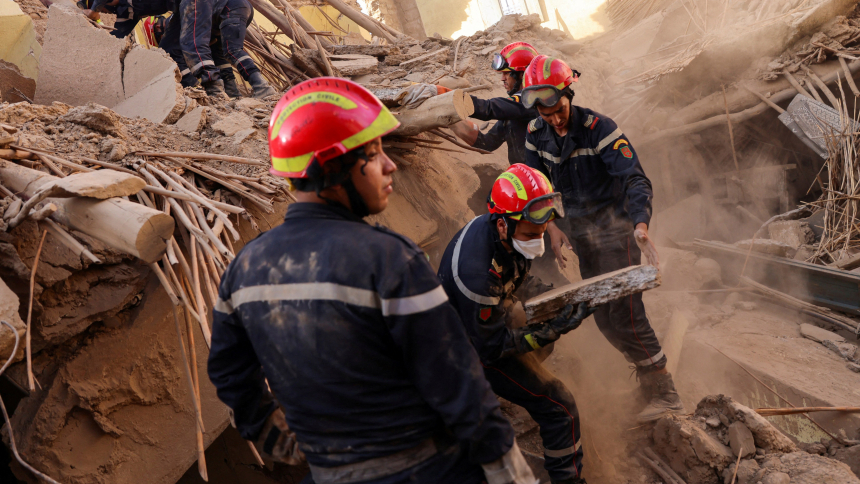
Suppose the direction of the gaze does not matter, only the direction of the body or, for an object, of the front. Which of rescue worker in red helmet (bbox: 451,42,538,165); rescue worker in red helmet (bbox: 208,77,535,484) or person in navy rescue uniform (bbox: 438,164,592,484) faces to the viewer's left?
rescue worker in red helmet (bbox: 451,42,538,165)

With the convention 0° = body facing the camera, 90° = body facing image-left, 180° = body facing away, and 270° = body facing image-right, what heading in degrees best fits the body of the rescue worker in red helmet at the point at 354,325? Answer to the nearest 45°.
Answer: approximately 225°

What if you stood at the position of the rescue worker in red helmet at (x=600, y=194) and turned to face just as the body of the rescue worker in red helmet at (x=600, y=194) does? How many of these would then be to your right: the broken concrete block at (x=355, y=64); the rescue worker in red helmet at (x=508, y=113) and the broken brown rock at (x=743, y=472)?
2

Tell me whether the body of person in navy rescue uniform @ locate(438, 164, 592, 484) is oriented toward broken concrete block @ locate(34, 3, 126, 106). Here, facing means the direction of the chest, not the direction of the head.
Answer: no

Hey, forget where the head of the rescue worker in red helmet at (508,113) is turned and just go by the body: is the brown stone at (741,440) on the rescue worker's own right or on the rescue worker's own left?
on the rescue worker's own left

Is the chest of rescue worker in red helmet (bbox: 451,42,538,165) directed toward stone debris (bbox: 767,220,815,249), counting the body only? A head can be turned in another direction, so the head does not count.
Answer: no

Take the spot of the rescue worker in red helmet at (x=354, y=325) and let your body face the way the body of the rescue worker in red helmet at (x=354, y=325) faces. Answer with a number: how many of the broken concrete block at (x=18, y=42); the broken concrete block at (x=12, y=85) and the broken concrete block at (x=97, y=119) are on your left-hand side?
3

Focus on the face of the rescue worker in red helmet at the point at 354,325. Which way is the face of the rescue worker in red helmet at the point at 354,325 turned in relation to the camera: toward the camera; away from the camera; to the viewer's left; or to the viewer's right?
to the viewer's right

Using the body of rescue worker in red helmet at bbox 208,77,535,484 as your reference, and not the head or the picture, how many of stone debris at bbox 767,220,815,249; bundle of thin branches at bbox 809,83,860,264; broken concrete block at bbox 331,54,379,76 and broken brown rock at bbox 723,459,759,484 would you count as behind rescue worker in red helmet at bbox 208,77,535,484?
0

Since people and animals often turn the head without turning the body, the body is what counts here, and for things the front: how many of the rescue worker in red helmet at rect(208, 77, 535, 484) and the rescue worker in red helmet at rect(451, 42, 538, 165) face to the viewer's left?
1

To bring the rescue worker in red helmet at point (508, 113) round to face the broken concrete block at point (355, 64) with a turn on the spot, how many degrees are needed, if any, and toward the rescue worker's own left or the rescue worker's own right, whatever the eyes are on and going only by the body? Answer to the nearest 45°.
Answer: approximately 45° to the rescue worker's own right

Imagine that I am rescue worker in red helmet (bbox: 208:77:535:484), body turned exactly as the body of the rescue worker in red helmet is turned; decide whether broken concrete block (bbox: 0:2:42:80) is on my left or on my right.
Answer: on my left

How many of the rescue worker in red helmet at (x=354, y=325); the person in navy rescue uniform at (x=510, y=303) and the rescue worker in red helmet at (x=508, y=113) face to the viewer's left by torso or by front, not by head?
1

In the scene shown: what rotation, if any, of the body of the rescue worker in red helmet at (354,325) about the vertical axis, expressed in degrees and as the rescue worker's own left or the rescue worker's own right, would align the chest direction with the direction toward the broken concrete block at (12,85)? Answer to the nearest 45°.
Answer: approximately 90° to the rescue worker's own left

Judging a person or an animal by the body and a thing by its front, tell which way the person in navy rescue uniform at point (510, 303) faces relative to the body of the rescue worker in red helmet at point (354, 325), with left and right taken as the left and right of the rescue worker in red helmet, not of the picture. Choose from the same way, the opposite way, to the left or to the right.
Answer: to the right

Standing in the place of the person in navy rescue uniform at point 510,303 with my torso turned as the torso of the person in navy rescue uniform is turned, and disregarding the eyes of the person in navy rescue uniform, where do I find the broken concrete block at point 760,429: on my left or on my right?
on my left

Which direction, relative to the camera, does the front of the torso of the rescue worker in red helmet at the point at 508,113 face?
to the viewer's left

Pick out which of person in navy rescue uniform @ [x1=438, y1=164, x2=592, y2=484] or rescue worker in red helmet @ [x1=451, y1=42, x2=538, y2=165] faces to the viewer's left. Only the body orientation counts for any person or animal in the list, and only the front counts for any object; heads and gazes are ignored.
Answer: the rescue worker in red helmet

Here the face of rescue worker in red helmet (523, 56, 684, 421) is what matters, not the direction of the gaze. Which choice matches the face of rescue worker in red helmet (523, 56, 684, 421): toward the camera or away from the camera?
toward the camera

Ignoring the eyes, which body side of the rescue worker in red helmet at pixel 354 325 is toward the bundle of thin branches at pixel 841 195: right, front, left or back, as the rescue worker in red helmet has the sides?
front

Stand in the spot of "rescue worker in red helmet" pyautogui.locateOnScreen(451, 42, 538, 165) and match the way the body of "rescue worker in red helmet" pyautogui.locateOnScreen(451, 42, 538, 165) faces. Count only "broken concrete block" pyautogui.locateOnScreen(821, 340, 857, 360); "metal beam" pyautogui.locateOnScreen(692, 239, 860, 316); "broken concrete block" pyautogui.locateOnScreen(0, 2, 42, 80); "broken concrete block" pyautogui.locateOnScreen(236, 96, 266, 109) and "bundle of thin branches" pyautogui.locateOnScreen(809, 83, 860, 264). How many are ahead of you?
2

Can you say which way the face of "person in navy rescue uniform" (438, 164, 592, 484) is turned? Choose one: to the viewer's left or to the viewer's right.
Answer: to the viewer's right

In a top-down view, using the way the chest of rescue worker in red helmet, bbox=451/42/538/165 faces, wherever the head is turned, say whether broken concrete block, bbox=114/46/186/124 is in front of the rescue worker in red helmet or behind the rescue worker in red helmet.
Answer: in front
